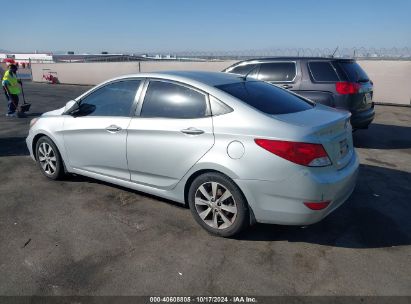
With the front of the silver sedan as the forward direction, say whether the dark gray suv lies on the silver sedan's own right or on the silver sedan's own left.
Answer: on the silver sedan's own right

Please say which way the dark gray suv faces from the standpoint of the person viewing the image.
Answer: facing away from the viewer and to the left of the viewer

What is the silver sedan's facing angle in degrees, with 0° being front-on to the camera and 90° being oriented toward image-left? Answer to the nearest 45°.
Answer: approximately 135°

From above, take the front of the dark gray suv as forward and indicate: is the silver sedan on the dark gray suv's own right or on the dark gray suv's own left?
on the dark gray suv's own left

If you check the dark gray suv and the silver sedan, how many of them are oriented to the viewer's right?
0
